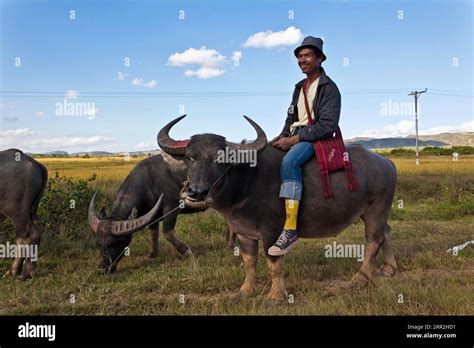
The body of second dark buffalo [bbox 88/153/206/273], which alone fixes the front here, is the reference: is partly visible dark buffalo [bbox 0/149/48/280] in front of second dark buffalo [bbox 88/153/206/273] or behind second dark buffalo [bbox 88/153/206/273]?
in front

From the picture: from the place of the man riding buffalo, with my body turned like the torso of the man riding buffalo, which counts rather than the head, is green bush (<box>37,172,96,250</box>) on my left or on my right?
on my right

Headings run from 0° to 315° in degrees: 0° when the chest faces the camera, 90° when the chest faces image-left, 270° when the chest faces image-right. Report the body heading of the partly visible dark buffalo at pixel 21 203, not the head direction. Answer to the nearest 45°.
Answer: approximately 90°

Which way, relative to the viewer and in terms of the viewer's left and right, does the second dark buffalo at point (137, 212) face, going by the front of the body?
facing the viewer and to the left of the viewer

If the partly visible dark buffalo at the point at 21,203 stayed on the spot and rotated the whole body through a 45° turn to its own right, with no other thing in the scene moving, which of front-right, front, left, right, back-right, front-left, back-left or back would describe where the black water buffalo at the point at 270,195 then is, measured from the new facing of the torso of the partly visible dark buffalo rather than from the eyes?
back

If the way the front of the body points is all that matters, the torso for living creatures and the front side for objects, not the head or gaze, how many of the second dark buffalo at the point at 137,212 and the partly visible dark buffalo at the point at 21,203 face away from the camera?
0

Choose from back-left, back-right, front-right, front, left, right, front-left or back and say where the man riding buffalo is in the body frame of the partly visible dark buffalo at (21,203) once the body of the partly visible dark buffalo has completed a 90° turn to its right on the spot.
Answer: back-right

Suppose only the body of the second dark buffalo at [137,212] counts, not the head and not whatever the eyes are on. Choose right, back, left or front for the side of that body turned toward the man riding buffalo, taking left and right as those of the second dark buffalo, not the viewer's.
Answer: left

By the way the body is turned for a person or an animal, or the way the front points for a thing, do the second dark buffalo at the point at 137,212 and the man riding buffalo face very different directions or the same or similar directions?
same or similar directions
